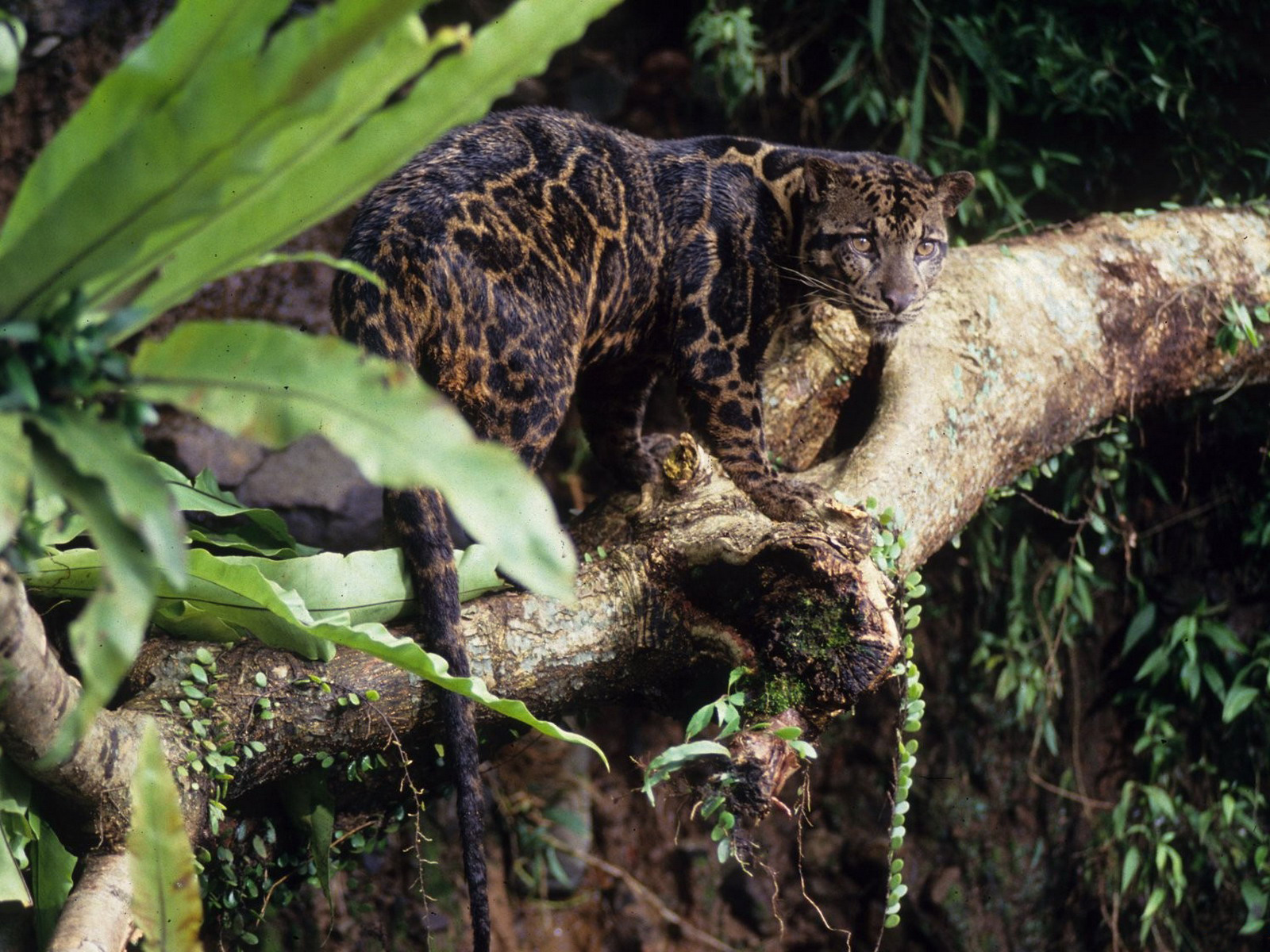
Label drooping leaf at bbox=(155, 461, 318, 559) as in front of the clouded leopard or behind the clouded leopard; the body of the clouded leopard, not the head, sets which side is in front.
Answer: behind

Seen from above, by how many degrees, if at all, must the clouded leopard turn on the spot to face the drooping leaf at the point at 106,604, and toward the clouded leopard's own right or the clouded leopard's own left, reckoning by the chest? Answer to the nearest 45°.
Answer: approximately 90° to the clouded leopard's own right

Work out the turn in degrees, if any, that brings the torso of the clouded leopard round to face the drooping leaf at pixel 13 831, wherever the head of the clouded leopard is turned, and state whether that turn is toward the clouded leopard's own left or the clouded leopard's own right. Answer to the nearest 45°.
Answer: approximately 135° to the clouded leopard's own right

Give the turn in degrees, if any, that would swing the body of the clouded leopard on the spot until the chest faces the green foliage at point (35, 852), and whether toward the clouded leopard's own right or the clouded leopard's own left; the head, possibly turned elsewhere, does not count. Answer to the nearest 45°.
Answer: approximately 135° to the clouded leopard's own right

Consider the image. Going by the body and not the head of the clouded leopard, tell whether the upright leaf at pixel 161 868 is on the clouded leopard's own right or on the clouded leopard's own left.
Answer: on the clouded leopard's own right

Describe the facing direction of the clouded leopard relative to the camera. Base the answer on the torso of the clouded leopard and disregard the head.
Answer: to the viewer's right

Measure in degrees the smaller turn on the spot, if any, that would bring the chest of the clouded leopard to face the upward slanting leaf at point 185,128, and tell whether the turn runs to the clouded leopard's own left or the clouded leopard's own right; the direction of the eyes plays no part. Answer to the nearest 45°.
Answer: approximately 90° to the clouded leopard's own right
